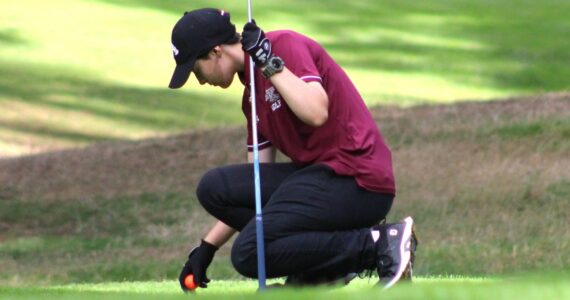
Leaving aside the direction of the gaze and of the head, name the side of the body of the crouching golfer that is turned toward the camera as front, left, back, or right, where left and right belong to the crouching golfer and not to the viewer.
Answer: left
